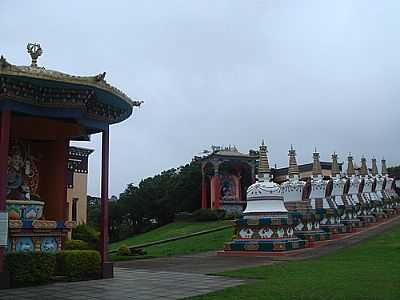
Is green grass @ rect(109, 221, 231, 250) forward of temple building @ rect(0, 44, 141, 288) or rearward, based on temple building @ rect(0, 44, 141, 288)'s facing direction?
rearward

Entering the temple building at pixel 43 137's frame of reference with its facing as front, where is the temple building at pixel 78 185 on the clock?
the temple building at pixel 78 185 is roughly at 6 o'clock from the temple building at pixel 43 137.

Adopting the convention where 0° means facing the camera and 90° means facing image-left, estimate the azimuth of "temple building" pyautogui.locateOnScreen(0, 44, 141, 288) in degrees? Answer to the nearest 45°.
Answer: approximately 0°

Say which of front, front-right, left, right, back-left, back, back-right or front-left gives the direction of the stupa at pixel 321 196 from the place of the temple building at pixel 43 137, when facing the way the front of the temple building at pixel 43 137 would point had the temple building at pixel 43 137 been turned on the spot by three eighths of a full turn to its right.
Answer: right

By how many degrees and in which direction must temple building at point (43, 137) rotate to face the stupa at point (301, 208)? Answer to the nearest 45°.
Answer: approximately 135° to its left

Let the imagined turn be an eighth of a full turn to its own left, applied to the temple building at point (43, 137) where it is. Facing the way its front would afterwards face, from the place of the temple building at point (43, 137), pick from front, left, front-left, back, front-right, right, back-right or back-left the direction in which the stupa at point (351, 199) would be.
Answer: left

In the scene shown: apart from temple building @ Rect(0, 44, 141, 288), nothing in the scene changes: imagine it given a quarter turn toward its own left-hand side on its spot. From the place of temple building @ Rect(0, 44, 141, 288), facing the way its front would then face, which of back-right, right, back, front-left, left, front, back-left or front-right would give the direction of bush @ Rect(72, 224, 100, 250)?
left

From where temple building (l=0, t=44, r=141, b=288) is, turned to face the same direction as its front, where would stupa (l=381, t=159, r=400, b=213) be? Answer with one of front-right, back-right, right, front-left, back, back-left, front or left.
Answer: back-left

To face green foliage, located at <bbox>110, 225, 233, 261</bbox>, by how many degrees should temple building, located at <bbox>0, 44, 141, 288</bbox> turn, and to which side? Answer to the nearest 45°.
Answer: approximately 135° to its left

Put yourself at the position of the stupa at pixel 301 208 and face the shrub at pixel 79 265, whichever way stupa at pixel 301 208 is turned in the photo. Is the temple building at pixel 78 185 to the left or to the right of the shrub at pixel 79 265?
right
